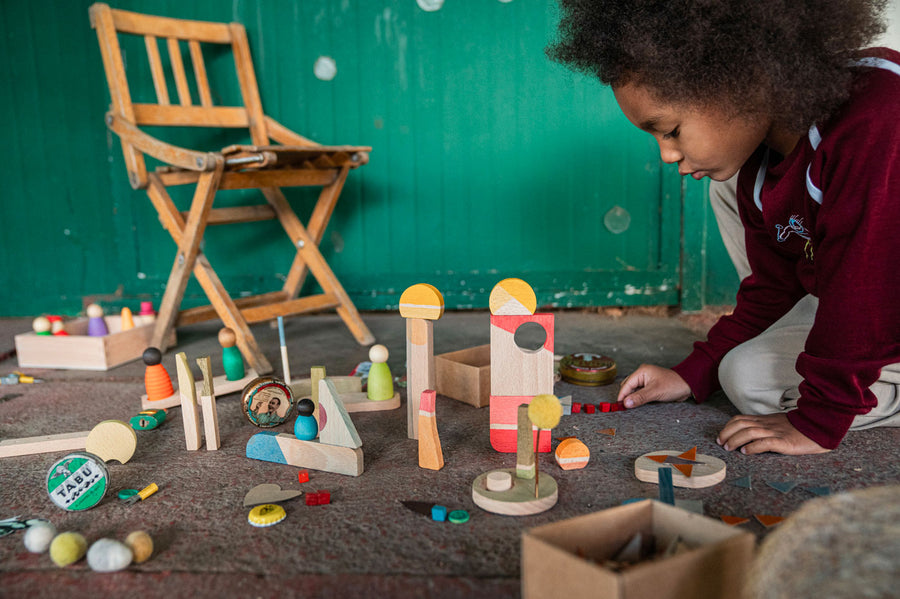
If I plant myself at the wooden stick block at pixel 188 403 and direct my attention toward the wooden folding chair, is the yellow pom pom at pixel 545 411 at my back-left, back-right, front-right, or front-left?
back-right

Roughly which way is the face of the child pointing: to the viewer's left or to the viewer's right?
to the viewer's left

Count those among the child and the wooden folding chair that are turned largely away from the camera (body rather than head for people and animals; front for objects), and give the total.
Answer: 0

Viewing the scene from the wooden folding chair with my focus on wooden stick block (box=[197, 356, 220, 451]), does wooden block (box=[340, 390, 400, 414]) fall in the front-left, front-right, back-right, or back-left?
front-left

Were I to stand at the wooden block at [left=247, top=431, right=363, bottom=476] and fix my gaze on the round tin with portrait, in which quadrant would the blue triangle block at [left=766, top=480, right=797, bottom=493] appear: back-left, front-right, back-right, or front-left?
back-right

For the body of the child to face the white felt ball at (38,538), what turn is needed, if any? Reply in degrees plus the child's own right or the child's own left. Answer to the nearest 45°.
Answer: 0° — they already face it

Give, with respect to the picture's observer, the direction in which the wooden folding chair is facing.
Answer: facing the viewer and to the right of the viewer

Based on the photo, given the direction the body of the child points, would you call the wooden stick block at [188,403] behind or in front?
in front

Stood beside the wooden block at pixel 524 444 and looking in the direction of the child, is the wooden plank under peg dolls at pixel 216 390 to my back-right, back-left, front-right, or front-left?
back-left

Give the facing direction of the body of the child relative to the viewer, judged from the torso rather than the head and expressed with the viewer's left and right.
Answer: facing the viewer and to the left of the viewer

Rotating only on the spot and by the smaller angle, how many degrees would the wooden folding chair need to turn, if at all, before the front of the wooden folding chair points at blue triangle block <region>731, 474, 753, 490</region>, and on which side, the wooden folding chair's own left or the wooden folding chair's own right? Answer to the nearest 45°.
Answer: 0° — it already faces it

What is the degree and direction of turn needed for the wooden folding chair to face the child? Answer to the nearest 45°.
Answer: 0° — it already faces them

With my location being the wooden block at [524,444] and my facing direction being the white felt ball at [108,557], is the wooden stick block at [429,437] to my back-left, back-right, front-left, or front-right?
front-right
